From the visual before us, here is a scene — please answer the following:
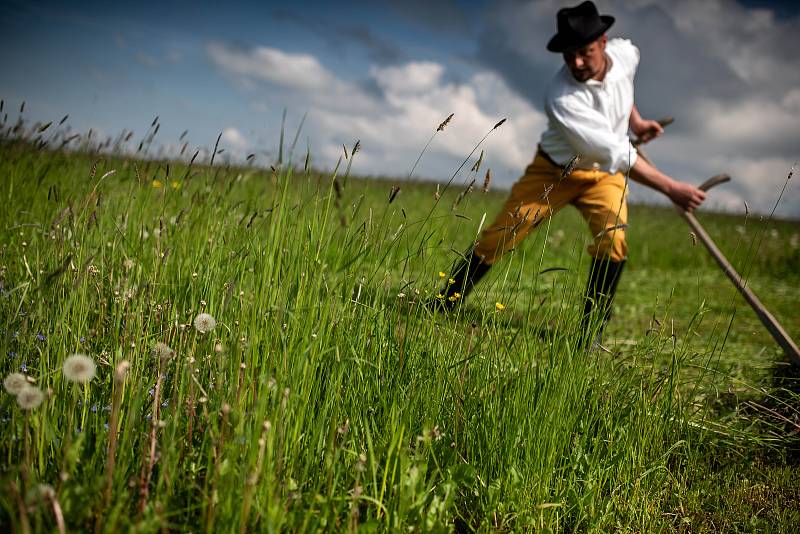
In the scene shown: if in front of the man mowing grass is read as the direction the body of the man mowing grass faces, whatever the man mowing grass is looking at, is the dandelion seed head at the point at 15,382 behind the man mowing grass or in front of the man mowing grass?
in front

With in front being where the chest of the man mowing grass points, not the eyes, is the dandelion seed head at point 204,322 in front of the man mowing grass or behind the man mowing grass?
in front

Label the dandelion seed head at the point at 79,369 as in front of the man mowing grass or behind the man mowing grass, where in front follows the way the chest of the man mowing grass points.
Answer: in front

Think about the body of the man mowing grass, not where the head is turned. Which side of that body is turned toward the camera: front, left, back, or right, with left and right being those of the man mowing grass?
front

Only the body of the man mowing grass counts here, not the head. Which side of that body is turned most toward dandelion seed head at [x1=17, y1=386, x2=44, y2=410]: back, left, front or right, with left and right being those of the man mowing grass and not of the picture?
front
